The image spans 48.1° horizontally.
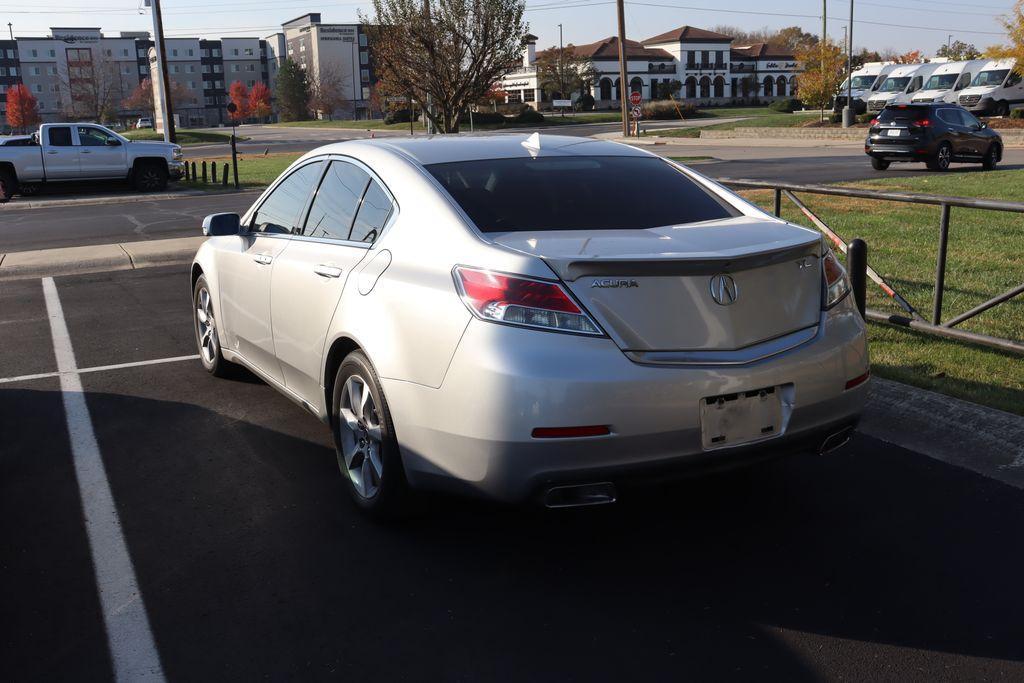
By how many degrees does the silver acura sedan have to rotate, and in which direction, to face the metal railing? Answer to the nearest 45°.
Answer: approximately 90° to its right

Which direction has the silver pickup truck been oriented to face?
to the viewer's right

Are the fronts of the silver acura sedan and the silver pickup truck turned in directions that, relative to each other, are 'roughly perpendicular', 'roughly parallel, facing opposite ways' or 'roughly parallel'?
roughly perpendicular

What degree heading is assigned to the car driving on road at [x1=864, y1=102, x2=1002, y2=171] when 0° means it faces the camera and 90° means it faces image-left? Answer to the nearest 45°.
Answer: approximately 225°

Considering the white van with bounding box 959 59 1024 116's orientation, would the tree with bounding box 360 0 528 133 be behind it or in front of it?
in front

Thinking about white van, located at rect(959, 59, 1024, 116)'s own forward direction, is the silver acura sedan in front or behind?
in front

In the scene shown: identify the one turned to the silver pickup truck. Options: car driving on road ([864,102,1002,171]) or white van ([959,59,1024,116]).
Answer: the white van

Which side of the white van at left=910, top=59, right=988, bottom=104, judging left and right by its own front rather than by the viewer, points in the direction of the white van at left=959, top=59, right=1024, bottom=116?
left

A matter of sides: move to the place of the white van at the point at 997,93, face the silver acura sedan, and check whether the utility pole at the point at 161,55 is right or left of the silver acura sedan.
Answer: right

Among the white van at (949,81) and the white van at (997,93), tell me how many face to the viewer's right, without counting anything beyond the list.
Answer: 0

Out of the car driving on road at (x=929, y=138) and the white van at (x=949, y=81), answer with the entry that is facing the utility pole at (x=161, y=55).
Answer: the white van

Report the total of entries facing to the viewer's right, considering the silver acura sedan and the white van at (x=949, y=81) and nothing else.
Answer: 0
